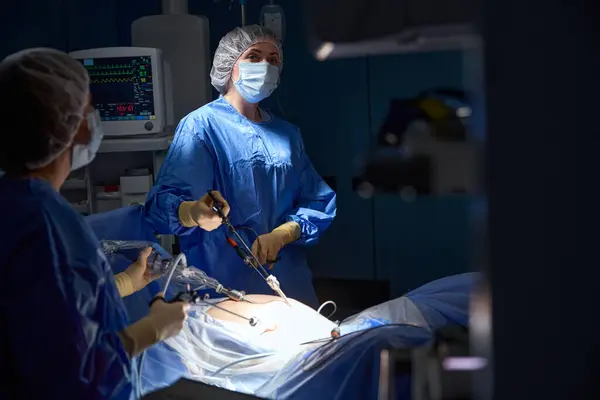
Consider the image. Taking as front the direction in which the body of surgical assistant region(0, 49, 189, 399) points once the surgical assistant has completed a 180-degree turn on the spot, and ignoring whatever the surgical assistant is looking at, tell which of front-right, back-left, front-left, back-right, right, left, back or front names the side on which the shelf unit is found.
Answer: back-right

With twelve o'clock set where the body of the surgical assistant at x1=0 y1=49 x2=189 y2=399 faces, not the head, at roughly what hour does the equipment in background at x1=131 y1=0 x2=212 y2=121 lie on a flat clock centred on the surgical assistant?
The equipment in background is roughly at 11 o'clock from the surgical assistant.

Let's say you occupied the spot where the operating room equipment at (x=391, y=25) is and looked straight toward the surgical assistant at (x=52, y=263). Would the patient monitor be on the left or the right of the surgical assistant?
right

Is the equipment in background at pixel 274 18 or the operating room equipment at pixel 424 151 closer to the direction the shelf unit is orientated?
the operating room equipment

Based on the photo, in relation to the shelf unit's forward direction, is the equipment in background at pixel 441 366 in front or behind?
in front

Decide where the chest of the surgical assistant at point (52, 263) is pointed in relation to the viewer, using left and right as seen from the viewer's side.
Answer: facing away from the viewer and to the right of the viewer

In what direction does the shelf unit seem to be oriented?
toward the camera
